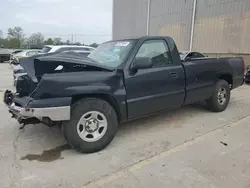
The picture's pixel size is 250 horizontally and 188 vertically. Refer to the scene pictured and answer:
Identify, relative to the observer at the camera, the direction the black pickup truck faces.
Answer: facing the viewer and to the left of the viewer
